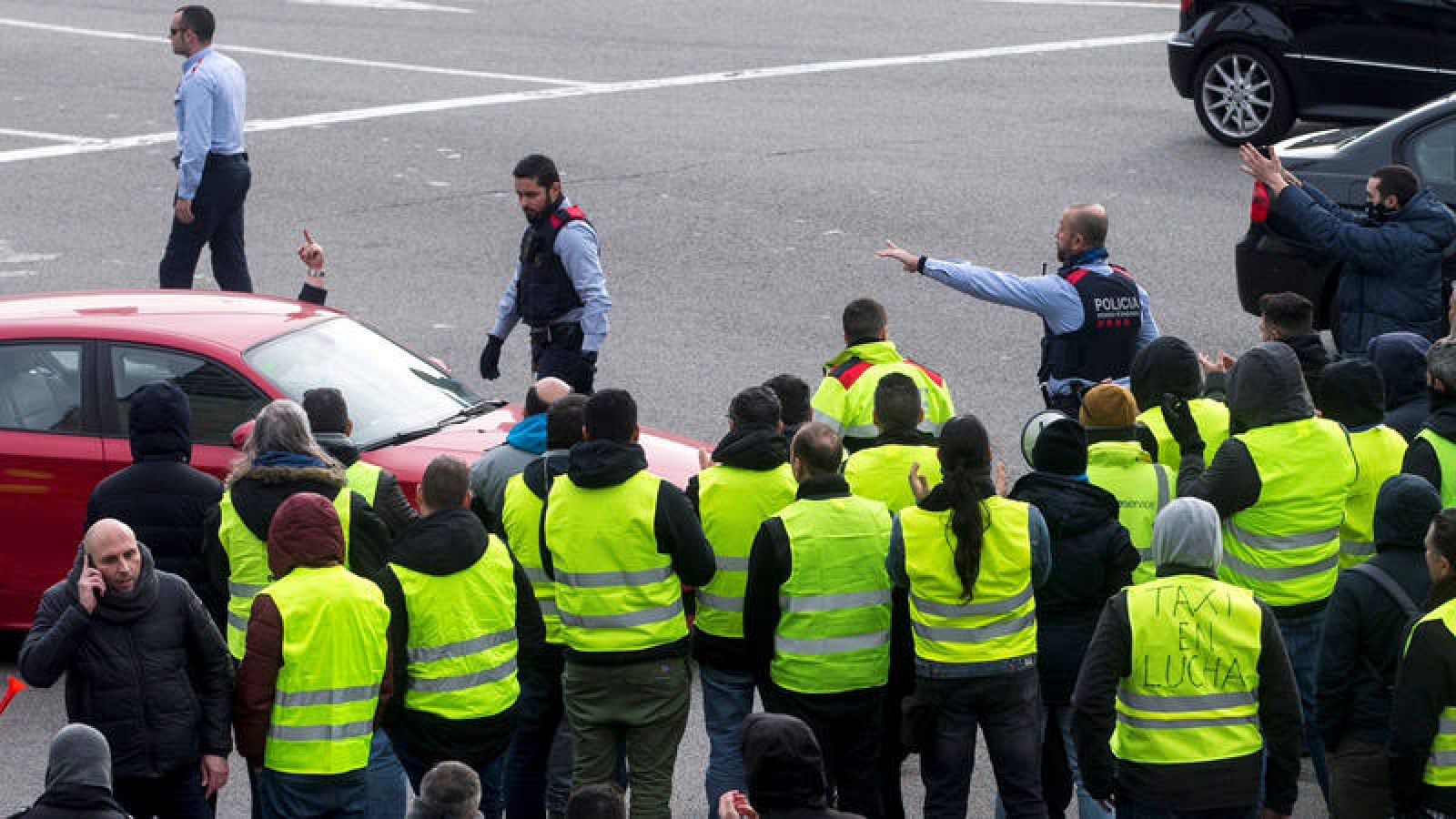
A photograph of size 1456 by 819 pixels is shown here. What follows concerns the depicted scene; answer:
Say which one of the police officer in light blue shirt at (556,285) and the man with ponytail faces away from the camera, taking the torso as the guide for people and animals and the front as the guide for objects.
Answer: the man with ponytail

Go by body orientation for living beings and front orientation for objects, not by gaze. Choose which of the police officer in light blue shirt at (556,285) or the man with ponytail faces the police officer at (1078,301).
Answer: the man with ponytail

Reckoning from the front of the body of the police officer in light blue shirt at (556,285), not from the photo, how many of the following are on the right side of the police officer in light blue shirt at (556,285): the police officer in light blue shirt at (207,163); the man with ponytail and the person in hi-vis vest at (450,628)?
1

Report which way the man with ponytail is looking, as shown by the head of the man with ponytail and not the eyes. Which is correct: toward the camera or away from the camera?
away from the camera

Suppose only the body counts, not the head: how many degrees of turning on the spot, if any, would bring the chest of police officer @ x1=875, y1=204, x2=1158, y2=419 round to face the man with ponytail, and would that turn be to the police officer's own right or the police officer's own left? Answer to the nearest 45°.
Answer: approximately 135° to the police officer's own left

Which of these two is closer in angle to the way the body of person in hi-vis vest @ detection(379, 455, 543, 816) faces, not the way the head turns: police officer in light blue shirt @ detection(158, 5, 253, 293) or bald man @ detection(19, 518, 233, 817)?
the police officer in light blue shirt

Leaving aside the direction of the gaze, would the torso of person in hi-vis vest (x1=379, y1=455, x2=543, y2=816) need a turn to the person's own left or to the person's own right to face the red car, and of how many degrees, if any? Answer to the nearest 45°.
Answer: approximately 45° to the person's own left

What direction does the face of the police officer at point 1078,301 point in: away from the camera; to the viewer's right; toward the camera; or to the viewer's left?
to the viewer's left

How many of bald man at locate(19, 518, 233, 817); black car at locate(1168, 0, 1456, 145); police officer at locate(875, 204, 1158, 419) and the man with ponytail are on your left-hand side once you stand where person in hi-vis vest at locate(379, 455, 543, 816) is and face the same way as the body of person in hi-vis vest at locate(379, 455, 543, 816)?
1

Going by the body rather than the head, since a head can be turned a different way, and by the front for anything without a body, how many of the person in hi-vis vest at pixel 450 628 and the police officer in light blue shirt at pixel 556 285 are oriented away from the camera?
1

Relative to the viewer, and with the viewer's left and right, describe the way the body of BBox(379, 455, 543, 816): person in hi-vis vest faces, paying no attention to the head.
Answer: facing away from the viewer

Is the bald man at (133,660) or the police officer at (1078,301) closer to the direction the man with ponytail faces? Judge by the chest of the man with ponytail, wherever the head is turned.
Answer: the police officer

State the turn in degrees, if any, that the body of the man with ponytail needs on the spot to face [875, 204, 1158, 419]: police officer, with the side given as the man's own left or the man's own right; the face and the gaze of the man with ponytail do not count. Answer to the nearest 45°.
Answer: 0° — they already face them

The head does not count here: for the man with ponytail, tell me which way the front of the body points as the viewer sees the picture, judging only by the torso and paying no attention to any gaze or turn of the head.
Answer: away from the camera
